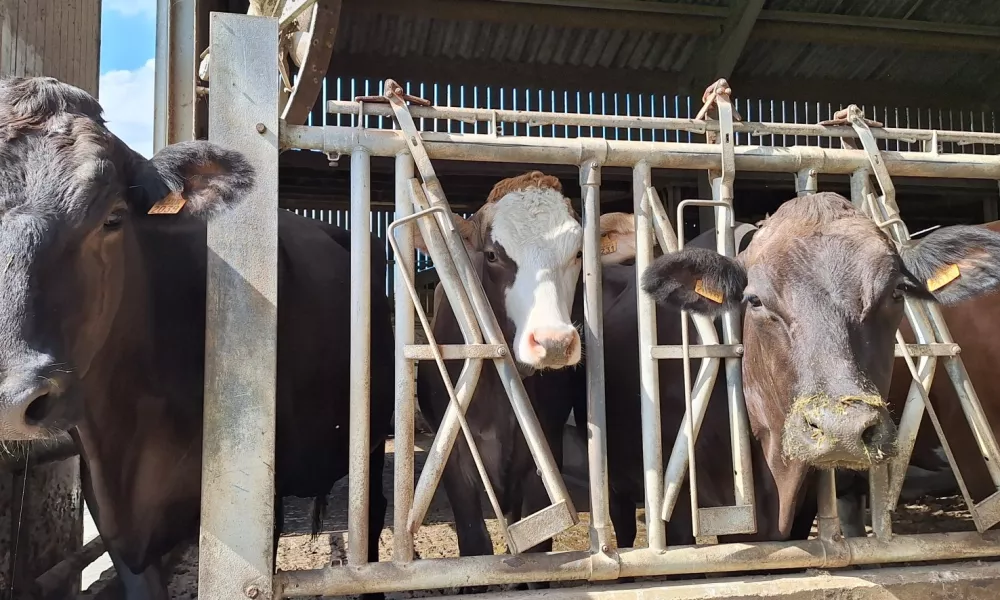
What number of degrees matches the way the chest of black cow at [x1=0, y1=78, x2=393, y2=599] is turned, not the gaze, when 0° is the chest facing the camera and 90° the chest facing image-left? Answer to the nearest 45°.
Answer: approximately 45°
